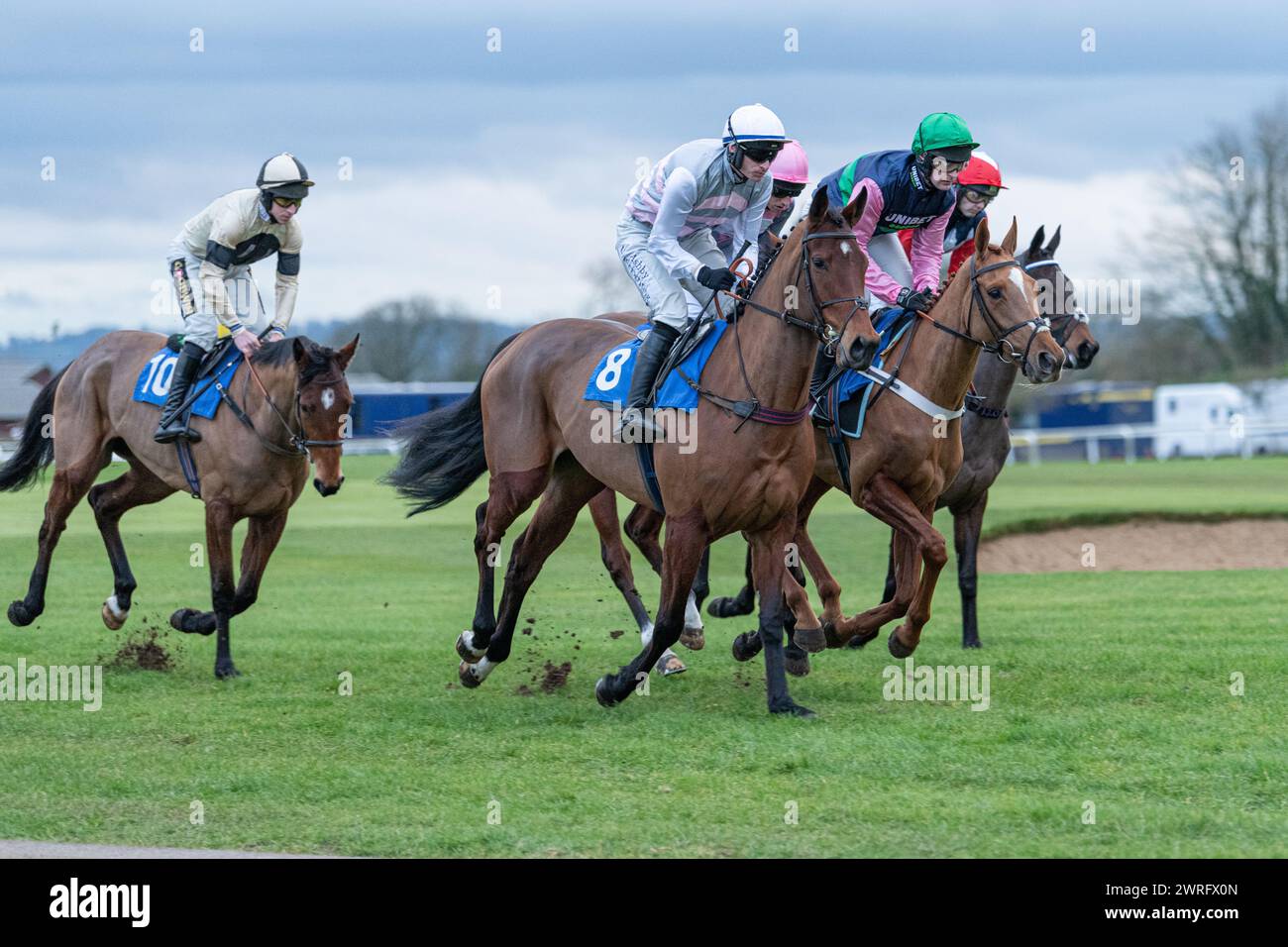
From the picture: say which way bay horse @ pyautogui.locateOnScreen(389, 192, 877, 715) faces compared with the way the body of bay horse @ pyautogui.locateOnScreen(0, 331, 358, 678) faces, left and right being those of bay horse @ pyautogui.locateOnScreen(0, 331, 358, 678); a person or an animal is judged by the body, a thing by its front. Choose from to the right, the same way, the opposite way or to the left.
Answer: the same way

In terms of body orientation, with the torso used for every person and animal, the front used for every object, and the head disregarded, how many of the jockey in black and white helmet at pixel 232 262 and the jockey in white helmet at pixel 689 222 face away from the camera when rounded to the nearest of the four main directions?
0

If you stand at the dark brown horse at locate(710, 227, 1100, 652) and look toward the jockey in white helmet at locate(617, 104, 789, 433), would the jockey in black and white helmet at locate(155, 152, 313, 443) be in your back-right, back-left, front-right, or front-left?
front-right

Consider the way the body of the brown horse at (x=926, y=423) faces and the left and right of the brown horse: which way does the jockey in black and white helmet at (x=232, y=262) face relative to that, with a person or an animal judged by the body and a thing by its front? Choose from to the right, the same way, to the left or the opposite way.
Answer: the same way

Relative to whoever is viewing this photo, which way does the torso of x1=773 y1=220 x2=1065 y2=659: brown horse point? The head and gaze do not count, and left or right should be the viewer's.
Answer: facing the viewer and to the right of the viewer

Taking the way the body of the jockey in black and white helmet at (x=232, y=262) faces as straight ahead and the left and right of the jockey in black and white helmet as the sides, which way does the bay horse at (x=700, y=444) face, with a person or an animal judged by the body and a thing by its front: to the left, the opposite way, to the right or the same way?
the same way

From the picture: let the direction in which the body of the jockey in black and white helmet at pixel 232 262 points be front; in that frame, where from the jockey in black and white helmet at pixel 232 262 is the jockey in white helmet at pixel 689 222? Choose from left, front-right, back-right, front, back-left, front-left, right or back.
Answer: front

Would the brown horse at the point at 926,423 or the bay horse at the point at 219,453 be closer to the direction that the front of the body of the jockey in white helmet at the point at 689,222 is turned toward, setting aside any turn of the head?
the brown horse

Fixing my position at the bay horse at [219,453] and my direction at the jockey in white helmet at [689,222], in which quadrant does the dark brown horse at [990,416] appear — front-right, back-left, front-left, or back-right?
front-left

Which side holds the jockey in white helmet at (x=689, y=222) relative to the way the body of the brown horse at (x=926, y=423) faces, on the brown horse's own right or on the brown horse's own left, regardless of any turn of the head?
on the brown horse's own right

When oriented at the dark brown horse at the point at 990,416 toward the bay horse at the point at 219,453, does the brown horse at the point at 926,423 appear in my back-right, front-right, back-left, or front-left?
front-left

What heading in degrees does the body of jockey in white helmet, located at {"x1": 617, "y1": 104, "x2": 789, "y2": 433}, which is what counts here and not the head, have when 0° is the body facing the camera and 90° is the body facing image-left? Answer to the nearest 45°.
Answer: approximately 315°

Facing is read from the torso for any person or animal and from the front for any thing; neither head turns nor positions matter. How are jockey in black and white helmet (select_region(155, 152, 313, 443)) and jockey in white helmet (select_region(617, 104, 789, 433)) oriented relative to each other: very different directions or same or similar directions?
same or similar directions

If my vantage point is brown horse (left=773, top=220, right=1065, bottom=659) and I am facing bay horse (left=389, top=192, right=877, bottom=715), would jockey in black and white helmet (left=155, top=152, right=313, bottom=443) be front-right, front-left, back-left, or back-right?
front-right

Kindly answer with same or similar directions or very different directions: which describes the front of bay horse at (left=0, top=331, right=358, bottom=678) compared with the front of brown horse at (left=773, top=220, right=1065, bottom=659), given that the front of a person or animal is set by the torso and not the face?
same or similar directions

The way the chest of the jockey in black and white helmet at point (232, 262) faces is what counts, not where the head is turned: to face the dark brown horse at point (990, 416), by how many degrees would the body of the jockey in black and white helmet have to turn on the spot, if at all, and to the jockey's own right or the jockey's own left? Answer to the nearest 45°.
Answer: approximately 45° to the jockey's own left
